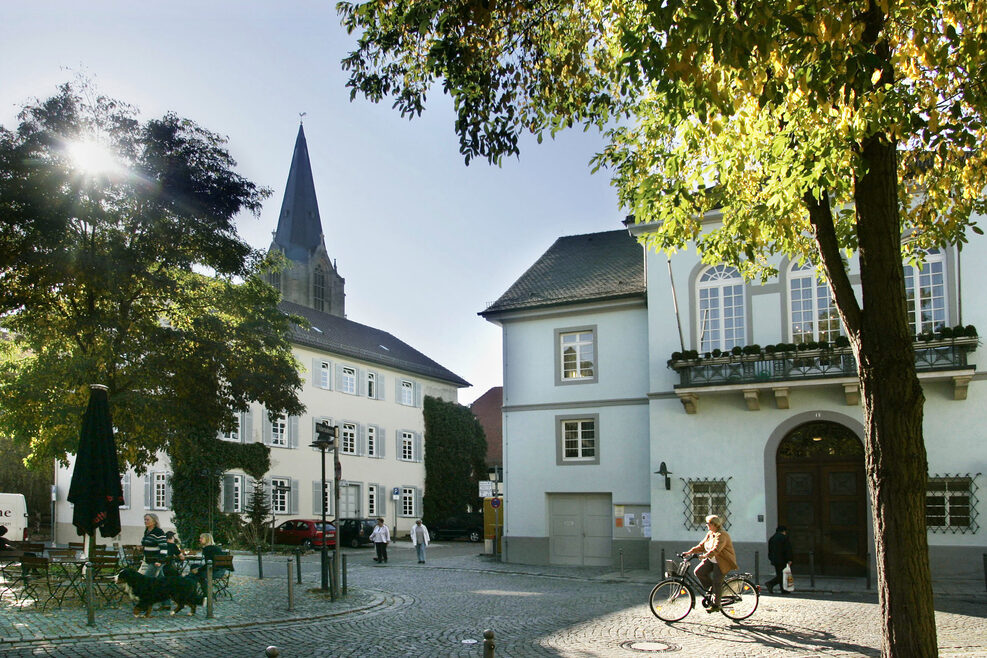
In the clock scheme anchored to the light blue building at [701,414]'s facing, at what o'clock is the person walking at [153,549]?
The person walking is roughly at 1 o'clock from the light blue building.

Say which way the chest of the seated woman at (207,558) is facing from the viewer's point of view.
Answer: to the viewer's left

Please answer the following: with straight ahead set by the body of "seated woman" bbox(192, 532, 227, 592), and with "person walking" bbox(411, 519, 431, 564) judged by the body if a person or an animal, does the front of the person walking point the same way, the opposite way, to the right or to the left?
to the left

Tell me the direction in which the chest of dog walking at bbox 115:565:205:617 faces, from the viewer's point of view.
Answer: to the viewer's left

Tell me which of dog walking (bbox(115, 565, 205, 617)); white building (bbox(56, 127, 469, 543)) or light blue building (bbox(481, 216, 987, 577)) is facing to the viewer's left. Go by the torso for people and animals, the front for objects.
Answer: the dog walking

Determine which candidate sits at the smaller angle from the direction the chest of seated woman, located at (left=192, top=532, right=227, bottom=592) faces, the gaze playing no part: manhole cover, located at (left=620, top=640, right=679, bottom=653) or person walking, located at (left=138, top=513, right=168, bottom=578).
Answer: the person walking

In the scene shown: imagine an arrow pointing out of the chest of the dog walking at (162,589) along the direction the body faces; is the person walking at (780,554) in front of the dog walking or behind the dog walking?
behind
